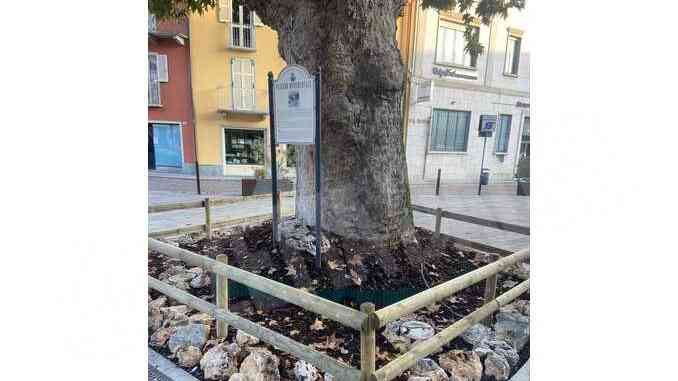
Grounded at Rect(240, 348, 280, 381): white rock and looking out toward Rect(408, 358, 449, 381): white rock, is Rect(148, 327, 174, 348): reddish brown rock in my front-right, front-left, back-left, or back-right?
back-left

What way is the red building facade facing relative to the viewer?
toward the camera

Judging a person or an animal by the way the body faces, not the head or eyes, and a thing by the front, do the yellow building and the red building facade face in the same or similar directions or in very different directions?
same or similar directions

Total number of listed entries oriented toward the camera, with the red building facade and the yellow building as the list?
2

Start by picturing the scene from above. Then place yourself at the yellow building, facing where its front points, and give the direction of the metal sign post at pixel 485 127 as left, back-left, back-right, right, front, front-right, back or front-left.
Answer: left

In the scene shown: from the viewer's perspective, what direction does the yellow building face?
toward the camera
